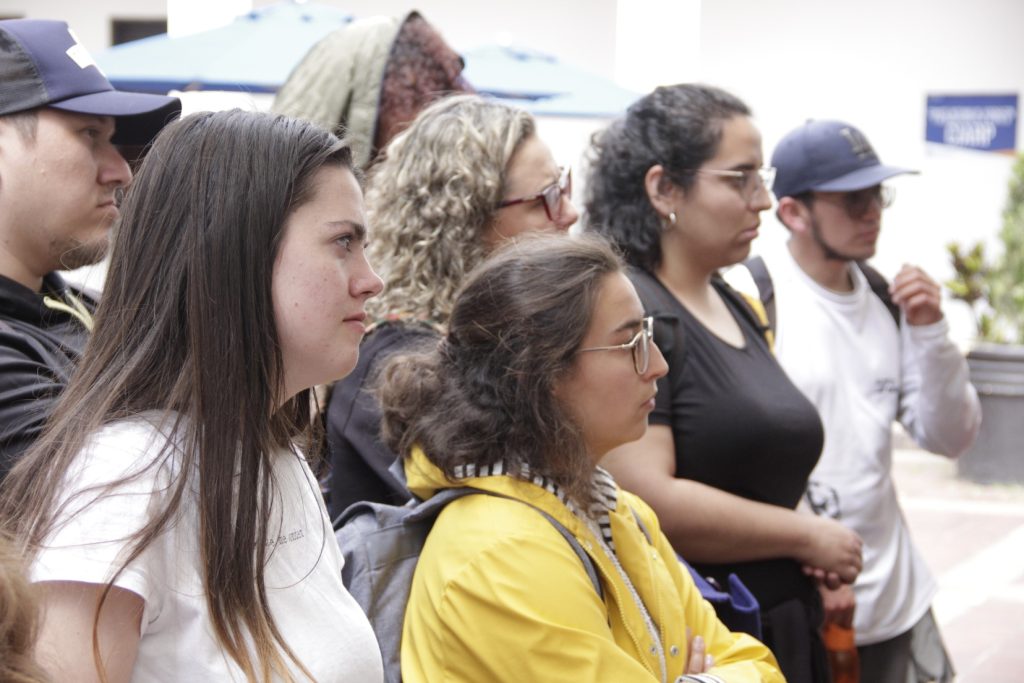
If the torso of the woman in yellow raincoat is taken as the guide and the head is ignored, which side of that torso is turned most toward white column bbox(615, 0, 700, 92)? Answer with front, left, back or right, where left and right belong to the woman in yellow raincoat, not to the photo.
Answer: left

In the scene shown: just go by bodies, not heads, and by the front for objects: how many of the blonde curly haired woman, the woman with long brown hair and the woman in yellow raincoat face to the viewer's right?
3

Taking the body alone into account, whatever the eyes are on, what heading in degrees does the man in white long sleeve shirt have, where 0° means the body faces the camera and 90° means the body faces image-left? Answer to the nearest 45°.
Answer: approximately 315°

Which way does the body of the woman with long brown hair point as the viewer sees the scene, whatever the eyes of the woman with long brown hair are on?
to the viewer's right

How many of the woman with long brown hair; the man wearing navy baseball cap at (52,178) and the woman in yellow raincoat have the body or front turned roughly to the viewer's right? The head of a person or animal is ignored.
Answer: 3

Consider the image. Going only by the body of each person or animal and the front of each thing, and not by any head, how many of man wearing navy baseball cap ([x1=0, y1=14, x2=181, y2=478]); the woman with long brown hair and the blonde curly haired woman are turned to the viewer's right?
3

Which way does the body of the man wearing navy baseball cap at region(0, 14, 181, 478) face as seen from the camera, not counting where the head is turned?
to the viewer's right

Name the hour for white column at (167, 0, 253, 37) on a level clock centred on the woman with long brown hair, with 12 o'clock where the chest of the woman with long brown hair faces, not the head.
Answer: The white column is roughly at 9 o'clock from the woman with long brown hair.

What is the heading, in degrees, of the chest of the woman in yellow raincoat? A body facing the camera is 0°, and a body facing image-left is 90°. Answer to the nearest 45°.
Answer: approximately 270°

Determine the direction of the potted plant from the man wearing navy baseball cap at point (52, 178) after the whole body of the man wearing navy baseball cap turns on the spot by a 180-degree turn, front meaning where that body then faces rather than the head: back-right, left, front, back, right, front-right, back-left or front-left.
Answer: back-right

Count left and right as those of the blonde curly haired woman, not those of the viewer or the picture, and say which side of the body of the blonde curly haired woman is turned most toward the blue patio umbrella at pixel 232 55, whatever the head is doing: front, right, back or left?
left

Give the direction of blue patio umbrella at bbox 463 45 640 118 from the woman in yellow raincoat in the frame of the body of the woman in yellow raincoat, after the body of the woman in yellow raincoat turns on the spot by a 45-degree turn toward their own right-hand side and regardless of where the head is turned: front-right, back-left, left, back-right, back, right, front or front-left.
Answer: back-left

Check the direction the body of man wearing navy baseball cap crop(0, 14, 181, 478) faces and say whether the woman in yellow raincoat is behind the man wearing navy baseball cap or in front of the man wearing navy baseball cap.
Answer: in front

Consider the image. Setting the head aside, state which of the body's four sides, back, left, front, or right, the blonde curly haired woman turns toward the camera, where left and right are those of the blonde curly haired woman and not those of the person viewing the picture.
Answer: right

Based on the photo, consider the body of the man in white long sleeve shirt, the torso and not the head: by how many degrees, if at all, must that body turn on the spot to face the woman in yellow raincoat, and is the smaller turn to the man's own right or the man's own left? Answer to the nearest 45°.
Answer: approximately 45° to the man's own right

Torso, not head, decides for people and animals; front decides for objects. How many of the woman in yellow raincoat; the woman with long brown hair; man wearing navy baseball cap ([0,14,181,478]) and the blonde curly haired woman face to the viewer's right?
4

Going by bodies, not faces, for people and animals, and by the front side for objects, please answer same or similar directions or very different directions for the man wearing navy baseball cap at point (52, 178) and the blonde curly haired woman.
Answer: same or similar directions

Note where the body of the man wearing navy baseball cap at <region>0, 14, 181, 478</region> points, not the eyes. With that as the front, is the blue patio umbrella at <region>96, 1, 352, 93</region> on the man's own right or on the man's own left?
on the man's own left
